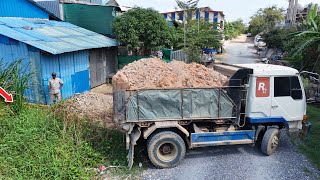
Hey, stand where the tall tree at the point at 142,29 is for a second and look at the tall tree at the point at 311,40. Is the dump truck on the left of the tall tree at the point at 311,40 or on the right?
right

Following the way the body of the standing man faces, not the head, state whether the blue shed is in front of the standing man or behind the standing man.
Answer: behind

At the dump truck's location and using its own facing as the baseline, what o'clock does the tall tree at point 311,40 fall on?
The tall tree is roughly at 10 o'clock from the dump truck.

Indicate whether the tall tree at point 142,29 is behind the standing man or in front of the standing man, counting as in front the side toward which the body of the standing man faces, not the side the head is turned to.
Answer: behind

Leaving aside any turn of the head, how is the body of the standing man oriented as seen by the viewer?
toward the camera

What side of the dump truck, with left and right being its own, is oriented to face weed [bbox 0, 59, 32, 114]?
back

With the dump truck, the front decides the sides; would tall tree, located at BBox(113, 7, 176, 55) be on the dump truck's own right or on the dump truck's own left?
on the dump truck's own left

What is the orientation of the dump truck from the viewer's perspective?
to the viewer's right

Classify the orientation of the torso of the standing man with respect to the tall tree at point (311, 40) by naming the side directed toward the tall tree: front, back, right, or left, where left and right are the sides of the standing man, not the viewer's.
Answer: left
